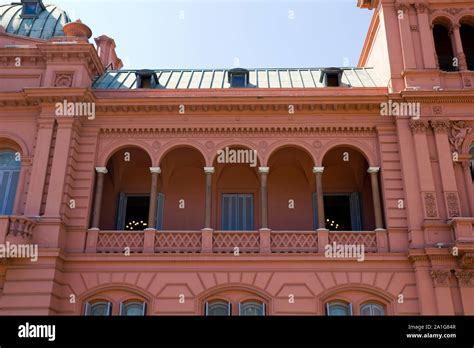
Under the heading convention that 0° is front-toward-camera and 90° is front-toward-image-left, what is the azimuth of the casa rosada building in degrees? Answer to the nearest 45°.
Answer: approximately 0°
